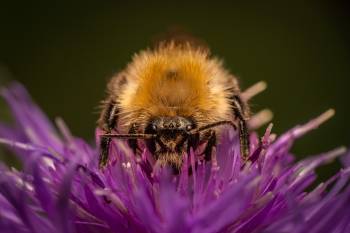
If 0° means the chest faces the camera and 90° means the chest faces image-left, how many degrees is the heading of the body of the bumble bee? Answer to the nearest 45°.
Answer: approximately 0°
